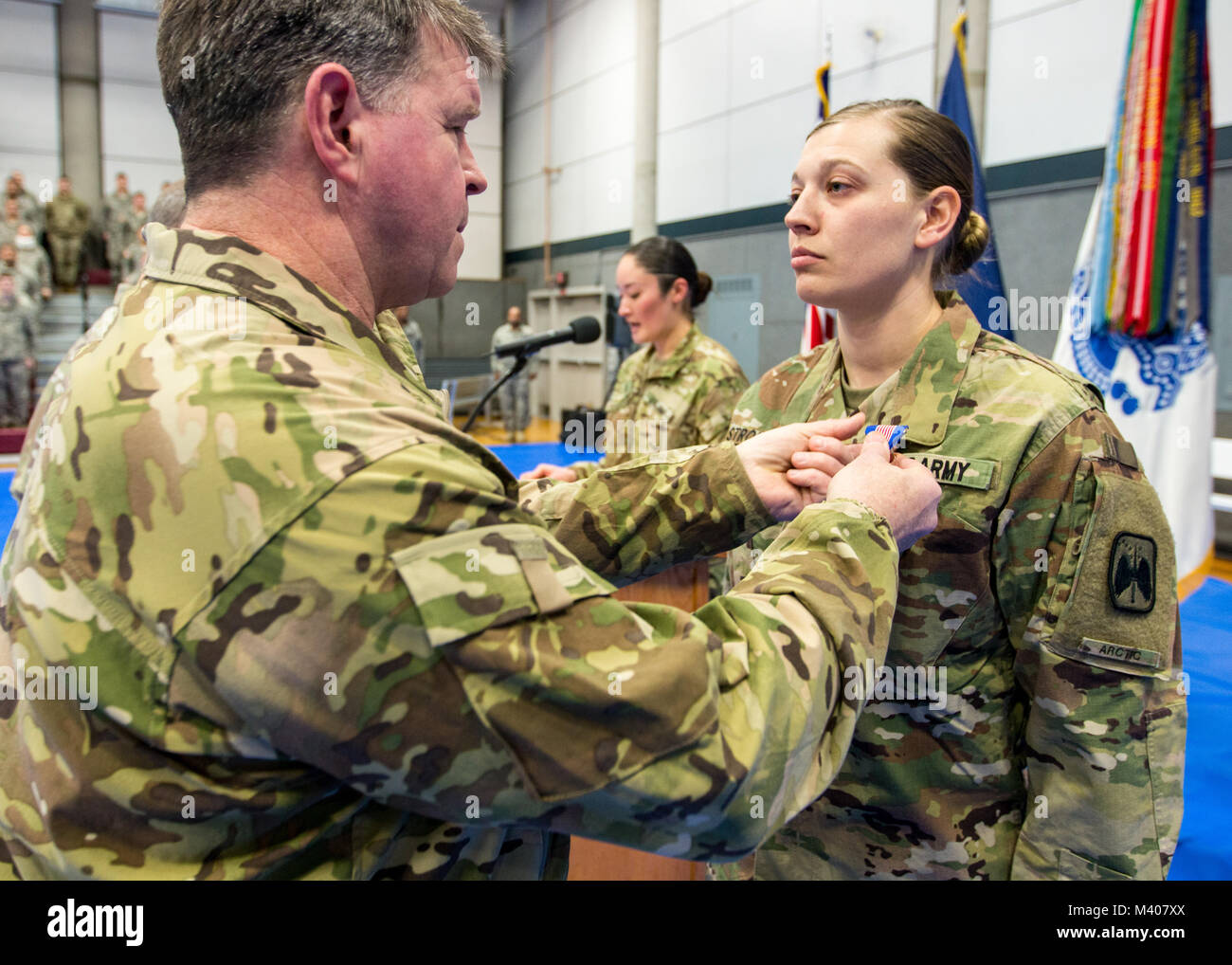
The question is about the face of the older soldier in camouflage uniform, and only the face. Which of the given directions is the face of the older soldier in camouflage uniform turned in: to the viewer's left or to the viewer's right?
to the viewer's right

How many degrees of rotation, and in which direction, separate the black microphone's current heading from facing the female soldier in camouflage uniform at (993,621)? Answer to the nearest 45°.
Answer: approximately 45° to its right

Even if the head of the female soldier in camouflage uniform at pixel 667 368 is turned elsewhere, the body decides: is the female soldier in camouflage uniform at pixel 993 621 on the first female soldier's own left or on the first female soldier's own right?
on the first female soldier's own left

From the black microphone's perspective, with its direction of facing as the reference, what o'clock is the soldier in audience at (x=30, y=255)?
The soldier in audience is roughly at 8 o'clock from the black microphone.

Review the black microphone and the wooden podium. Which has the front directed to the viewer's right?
the black microphone

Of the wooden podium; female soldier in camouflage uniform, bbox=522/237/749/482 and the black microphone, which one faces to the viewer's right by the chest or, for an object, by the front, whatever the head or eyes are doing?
the black microphone

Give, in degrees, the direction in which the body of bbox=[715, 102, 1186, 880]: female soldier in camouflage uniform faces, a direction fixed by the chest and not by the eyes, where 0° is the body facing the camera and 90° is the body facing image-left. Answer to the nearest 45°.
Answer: approximately 45°

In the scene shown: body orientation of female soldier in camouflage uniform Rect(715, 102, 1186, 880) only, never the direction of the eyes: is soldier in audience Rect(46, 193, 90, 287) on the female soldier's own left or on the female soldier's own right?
on the female soldier's own right
